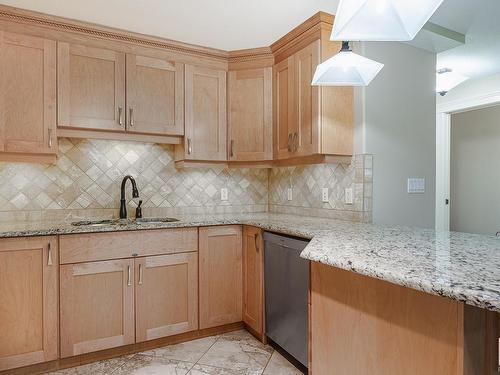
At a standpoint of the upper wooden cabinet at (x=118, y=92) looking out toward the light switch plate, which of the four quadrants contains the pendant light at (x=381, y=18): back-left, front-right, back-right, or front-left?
front-right

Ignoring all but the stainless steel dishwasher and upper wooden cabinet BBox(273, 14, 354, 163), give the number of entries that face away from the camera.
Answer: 0

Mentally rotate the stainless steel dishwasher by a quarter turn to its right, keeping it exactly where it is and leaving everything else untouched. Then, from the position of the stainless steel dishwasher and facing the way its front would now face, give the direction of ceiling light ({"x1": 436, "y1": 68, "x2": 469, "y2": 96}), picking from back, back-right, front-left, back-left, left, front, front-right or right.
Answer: right

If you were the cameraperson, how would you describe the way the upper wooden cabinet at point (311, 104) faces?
facing the viewer and to the left of the viewer

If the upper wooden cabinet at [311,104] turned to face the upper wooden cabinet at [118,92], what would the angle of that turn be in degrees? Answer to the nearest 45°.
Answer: approximately 45° to its right

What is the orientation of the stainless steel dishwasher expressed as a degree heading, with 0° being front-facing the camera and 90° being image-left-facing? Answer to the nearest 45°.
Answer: approximately 45°

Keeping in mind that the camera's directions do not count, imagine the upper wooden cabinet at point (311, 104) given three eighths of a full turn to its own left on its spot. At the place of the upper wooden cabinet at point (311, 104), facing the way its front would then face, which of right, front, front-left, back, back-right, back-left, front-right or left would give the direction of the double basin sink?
back

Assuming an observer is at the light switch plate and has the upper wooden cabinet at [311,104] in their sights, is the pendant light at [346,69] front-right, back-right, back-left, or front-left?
front-left

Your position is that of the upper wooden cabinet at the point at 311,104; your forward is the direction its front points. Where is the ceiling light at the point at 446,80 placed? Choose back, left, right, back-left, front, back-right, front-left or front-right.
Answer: back

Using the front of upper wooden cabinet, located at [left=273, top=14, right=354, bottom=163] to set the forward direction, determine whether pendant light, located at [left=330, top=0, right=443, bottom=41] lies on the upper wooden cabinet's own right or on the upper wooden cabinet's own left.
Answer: on the upper wooden cabinet's own left

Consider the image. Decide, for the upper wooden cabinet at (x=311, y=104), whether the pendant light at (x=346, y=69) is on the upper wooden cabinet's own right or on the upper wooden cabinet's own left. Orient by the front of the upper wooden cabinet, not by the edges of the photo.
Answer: on the upper wooden cabinet's own left

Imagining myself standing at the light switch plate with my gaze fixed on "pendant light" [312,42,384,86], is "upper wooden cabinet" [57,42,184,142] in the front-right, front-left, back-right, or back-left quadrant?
front-right
